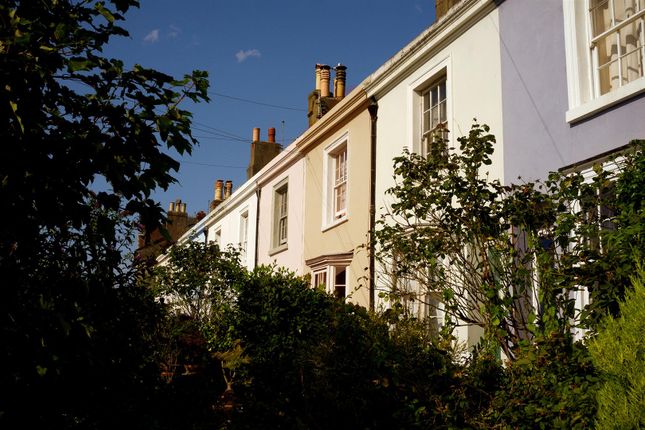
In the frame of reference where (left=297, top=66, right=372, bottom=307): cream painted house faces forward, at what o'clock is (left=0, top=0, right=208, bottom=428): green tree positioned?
The green tree is roughly at 11 o'clock from the cream painted house.

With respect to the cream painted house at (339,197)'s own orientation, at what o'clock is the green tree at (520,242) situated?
The green tree is roughly at 10 o'clock from the cream painted house.

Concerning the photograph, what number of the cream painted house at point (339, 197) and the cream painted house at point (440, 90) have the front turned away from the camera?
0

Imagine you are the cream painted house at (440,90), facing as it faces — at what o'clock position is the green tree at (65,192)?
The green tree is roughly at 11 o'clock from the cream painted house.

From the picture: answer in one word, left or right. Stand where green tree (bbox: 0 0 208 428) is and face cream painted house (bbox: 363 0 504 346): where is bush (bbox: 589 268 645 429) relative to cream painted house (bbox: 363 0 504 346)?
right

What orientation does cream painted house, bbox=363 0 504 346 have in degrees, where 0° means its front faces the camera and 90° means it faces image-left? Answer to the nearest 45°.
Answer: approximately 45°

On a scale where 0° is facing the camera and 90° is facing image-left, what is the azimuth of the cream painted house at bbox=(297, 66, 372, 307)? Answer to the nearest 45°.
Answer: approximately 45°

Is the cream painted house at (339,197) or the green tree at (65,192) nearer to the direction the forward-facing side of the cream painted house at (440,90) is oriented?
the green tree

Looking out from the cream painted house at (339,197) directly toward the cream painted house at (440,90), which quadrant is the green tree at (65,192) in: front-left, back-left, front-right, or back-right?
front-right

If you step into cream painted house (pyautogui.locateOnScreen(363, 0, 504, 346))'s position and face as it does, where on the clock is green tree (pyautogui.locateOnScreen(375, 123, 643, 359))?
The green tree is roughly at 10 o'clock from the cream painted house.

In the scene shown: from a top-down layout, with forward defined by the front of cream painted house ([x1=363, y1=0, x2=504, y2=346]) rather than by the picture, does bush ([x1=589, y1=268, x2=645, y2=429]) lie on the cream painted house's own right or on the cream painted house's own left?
on the cream painted house's own left

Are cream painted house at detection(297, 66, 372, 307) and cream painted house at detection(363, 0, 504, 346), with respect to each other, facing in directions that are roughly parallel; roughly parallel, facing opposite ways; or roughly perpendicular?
roughly parallel
